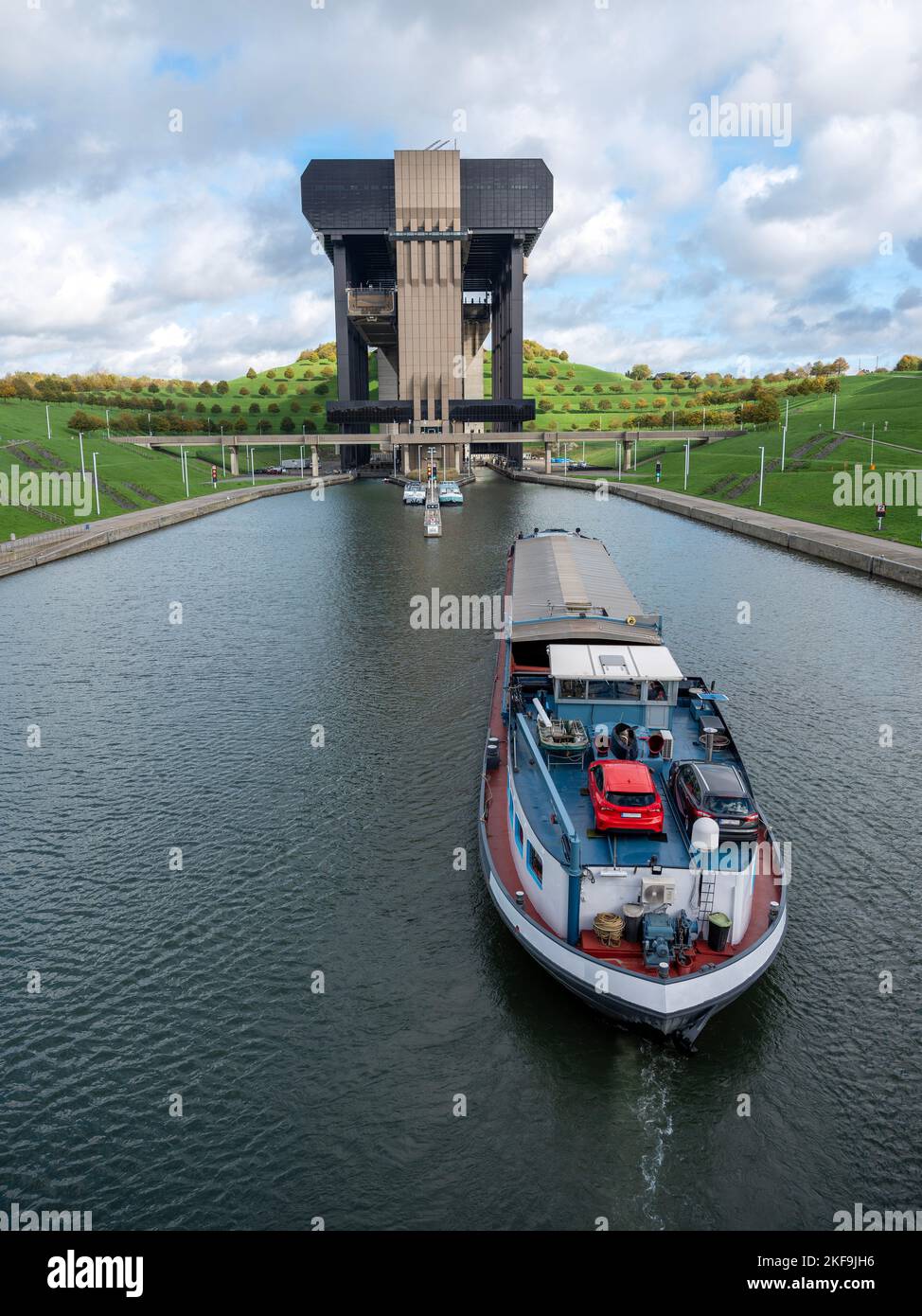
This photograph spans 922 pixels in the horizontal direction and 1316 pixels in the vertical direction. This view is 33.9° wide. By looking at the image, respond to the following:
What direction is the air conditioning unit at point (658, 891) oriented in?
toward the camera

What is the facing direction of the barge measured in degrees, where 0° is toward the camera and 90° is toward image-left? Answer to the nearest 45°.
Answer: approximately 180°
